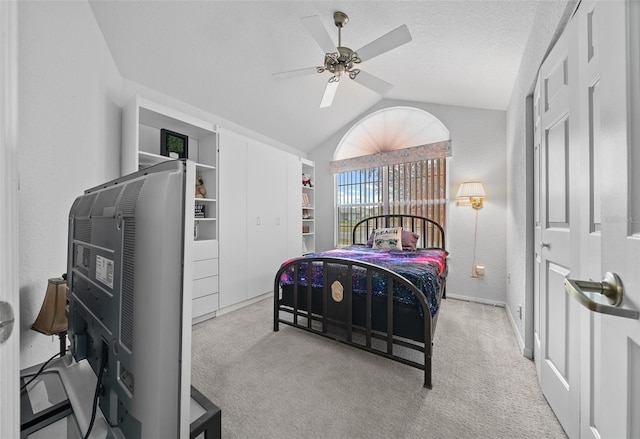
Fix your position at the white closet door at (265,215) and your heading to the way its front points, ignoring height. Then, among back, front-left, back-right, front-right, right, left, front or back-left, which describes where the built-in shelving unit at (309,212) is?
left

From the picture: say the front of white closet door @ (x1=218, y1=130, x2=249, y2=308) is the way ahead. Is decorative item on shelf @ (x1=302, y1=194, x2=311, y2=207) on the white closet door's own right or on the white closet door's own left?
on the white closet door's own left

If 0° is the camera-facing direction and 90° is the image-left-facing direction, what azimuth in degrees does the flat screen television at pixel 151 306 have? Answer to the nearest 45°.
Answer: approximately 225°

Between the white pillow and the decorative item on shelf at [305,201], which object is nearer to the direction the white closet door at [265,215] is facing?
the white pillow

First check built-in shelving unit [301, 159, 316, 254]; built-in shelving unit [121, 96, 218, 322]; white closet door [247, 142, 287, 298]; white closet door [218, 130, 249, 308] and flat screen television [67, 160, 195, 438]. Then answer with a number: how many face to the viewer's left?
0

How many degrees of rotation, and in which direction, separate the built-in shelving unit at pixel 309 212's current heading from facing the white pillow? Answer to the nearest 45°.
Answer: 0° — it already faces it

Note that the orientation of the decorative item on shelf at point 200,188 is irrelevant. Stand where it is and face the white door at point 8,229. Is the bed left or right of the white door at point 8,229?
left

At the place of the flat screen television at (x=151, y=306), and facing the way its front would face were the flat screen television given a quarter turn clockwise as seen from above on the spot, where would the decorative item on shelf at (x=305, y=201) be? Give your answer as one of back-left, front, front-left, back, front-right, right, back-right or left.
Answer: left

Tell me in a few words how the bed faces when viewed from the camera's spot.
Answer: facing the viewer and to the left of the viewer

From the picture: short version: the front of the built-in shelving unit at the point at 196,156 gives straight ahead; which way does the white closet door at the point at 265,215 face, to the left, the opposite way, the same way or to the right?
the same way

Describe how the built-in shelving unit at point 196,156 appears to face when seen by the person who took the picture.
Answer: facing the viewer and to the right of the viewer

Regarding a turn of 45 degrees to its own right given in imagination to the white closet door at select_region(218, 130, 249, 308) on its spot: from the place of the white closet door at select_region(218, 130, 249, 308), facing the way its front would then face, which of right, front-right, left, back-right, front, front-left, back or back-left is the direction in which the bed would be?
front-left

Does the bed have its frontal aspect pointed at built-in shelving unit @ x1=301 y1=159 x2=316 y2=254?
no

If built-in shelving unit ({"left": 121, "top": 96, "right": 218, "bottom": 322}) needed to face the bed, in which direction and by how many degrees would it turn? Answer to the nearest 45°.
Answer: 0° — it already faces it

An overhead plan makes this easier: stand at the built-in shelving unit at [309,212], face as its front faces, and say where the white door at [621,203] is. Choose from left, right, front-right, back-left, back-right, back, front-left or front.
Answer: front-right

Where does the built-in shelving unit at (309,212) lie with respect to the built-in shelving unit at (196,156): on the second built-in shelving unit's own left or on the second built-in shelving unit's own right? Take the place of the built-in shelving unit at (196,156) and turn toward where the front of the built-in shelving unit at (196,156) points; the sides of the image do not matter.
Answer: on the second built-in shelving unit's own left
